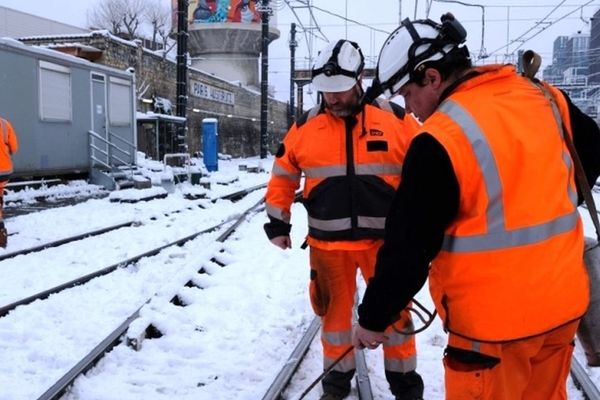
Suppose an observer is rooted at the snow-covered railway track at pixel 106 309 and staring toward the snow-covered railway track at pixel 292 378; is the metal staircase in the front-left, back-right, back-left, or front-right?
back-left

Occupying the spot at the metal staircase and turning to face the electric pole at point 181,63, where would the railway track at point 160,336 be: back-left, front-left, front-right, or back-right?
back-right

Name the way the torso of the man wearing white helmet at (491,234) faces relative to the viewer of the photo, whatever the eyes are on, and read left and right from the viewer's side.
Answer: facing away from the viewer and to the left of the viewer

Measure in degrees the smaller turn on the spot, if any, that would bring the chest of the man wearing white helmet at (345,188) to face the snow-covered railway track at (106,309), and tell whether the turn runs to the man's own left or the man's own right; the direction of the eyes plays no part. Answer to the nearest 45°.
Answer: approximately 135° to the man's own right

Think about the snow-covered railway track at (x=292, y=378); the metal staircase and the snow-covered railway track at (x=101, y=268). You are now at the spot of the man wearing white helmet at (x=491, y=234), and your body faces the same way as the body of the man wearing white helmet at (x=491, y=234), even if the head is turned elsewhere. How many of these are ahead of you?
3

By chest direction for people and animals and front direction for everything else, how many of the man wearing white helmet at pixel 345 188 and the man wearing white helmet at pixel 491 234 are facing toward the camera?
1

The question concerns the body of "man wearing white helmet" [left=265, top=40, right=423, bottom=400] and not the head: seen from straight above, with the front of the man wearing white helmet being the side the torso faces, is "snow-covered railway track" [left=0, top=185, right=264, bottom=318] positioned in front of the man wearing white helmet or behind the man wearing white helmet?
behind

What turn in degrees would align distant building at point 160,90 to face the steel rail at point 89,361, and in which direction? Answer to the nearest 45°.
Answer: approximately 45° to its right
